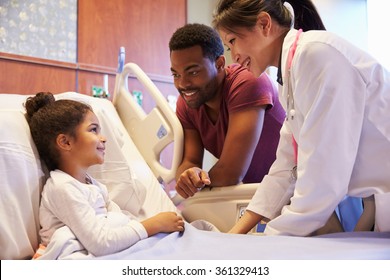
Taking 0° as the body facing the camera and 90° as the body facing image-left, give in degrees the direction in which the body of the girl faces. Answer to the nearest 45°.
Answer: approximately 270°

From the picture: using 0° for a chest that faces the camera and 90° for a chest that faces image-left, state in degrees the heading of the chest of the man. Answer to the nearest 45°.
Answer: approximately 45°

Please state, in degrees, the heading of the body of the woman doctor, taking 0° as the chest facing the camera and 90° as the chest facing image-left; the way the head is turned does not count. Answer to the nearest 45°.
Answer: approximately 90°

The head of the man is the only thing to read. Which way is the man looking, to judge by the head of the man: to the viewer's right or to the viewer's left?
to the viewer's left

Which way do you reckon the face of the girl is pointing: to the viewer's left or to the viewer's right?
to the viewer's right

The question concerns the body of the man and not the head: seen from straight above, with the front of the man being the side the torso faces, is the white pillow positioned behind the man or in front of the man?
in front

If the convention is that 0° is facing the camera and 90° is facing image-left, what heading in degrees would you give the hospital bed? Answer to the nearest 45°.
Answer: approximately 270°

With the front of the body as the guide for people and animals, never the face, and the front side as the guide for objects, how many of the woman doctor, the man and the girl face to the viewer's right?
1

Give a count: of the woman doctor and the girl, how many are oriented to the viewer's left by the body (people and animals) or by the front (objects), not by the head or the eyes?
1

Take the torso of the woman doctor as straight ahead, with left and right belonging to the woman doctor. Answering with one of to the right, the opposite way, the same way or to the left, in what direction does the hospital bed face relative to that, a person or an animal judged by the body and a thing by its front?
the opposite way

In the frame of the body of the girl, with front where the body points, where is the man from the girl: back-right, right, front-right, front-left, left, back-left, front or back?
front-left

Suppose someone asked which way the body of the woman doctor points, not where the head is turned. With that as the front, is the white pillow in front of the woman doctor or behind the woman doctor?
in front
